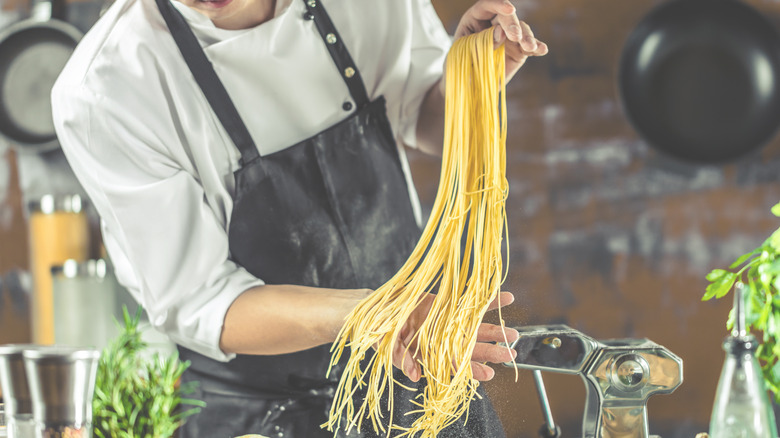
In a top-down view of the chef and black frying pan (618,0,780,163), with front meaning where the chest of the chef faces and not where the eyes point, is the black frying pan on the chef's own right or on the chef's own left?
on the chef's own left
